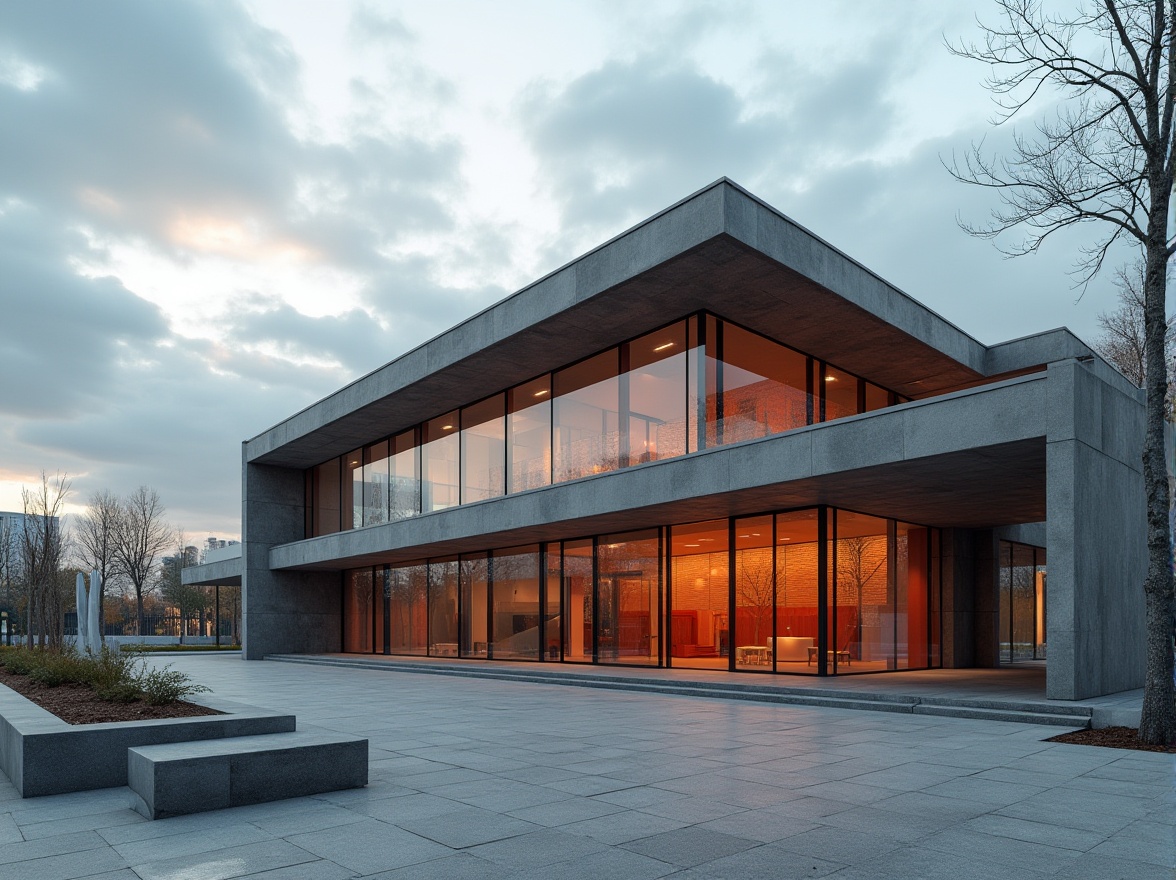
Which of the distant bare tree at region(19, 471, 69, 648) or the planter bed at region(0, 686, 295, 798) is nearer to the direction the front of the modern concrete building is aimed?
the planter bed

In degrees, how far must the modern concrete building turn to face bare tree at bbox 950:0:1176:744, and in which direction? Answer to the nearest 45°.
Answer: approximately 45° to its left

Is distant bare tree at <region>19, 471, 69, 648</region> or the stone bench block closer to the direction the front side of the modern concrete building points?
the stone bench block

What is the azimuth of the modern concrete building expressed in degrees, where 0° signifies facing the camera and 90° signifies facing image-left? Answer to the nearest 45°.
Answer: approximately 45°

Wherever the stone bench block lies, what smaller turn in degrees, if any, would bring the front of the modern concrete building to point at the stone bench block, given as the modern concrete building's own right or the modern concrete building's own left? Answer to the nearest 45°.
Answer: approximately 45° to the modern concrete building's own left

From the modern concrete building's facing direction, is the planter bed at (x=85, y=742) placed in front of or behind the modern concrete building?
in front
